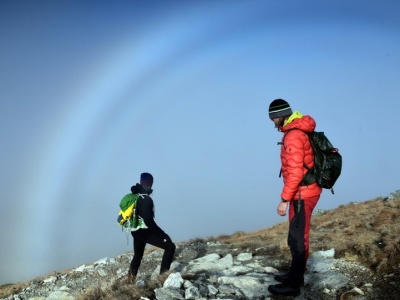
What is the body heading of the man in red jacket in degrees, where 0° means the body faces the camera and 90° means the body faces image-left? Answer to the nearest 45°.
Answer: approximately 90°

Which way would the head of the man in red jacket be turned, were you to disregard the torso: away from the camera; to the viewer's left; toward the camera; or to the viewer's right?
to the viewer's left
